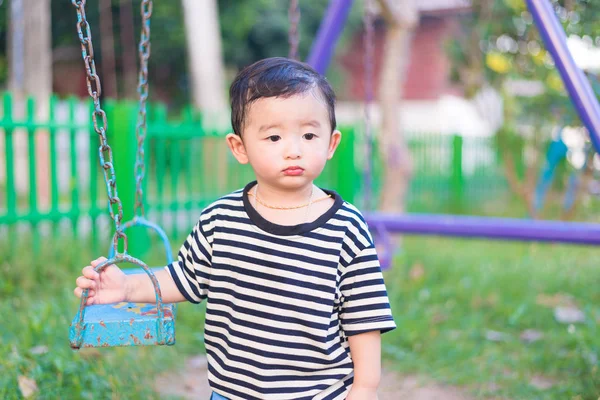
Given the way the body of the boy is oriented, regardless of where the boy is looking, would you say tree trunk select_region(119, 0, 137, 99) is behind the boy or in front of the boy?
behind

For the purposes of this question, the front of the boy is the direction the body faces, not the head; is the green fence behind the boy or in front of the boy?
behind

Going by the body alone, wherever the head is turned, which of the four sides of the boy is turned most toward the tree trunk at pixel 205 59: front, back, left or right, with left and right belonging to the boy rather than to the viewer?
back

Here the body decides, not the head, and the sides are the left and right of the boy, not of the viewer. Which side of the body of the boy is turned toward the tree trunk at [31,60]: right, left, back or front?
back

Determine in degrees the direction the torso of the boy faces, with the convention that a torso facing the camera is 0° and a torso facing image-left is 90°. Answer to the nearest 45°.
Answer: approximately 0°

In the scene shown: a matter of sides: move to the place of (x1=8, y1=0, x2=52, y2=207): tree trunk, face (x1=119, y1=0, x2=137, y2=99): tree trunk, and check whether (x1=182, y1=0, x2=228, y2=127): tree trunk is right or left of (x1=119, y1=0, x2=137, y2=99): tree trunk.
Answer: right
